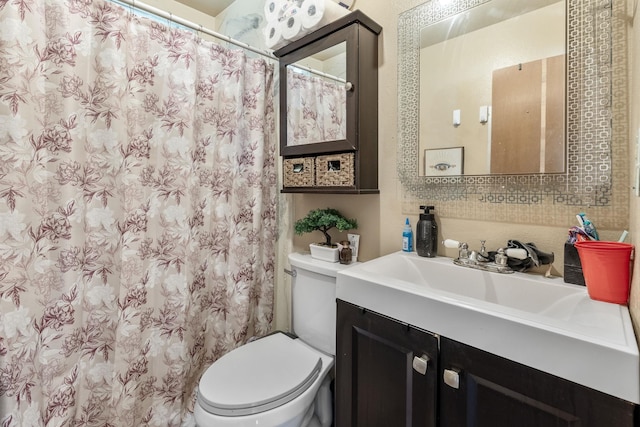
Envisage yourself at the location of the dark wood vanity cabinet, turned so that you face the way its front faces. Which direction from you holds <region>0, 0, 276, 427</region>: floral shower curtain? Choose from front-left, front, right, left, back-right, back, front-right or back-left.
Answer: front-right

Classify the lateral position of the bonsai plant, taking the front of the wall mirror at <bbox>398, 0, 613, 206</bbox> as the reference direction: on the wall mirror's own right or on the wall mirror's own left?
on the wall mirror's own right

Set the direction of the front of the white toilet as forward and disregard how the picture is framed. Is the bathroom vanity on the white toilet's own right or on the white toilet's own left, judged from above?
on the white toilet's own left

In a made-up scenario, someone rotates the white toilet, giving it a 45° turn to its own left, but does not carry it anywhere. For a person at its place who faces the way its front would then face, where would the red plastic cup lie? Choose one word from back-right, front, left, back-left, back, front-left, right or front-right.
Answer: front-left

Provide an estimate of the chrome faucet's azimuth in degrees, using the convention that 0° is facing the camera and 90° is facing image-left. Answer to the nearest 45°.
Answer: approximately 45°

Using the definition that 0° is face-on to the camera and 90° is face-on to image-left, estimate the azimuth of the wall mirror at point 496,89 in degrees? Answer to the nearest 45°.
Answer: approximately 45°
